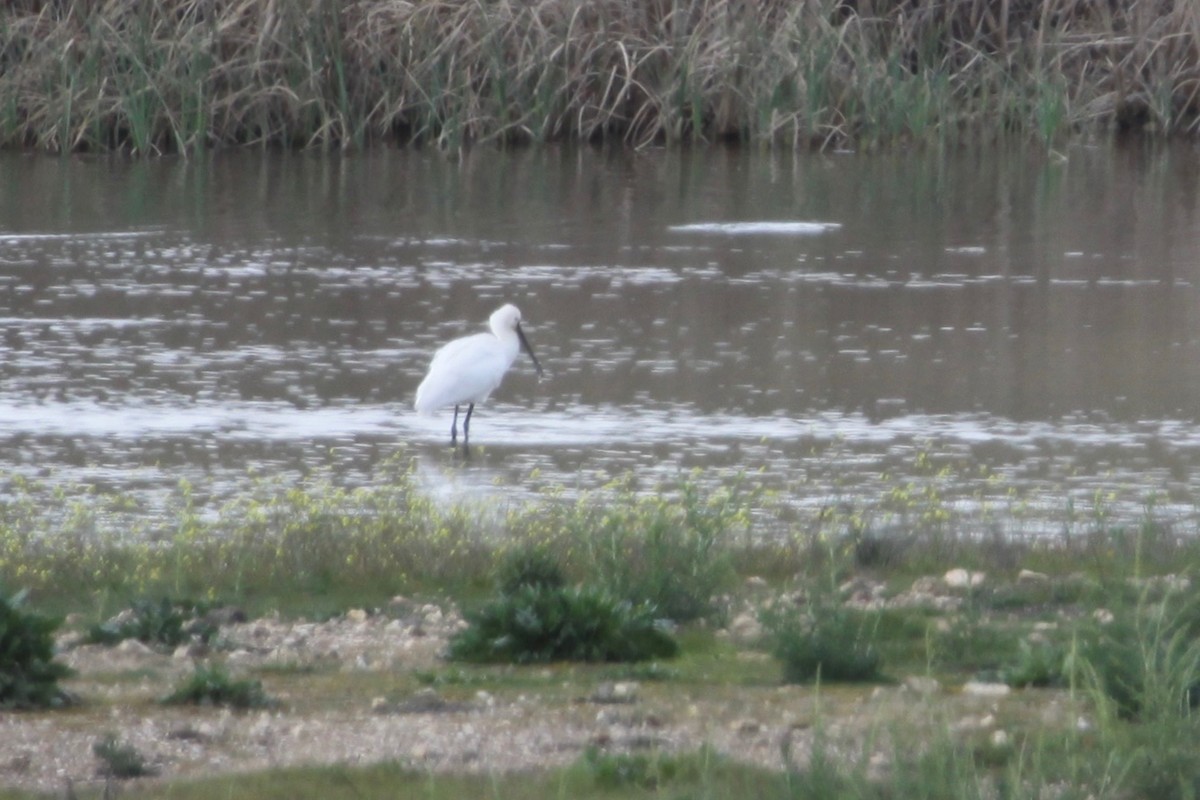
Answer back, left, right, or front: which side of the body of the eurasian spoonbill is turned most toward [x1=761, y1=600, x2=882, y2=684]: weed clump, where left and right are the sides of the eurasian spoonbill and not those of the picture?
right

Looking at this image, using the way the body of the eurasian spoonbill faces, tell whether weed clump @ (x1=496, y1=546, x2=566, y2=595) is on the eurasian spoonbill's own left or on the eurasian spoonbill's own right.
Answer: on the eurasian spoonbill's own right

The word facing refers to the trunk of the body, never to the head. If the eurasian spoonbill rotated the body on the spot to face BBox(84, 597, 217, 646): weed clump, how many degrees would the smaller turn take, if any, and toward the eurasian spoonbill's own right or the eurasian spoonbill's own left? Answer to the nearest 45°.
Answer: approximately 90° to the eurasian spoonbill's own right

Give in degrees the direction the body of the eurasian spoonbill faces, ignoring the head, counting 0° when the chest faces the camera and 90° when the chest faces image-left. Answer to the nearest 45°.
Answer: approximately 270°

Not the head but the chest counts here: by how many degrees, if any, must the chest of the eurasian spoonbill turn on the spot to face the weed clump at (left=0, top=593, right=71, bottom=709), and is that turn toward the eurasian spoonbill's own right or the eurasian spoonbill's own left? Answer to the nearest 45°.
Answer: approximately 90° to the eurasian spoonbill's own right

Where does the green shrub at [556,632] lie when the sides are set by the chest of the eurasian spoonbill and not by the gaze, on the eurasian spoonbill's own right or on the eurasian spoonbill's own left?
on the eurasian spoonbill's own right

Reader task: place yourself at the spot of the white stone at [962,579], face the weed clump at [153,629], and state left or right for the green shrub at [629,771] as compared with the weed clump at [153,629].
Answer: left
